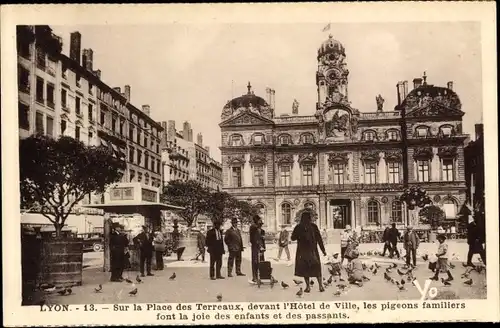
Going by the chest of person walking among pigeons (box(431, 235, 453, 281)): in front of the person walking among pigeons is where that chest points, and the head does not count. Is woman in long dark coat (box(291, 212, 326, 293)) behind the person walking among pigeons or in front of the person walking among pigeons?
in front

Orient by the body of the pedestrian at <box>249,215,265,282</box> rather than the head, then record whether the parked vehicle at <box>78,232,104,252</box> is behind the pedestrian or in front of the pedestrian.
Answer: behind

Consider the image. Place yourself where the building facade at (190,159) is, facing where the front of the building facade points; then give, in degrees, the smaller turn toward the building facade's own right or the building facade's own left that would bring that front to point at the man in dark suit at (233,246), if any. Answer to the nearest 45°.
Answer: approximately 90° to the building facade's own right

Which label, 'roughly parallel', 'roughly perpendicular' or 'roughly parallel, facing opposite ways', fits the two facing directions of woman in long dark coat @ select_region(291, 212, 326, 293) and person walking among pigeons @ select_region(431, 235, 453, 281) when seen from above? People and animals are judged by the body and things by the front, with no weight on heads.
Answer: roughly perpendicular

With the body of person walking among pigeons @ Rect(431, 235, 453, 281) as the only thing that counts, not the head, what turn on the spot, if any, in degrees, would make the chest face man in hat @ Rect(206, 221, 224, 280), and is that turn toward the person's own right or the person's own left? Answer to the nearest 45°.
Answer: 0° — they already face them

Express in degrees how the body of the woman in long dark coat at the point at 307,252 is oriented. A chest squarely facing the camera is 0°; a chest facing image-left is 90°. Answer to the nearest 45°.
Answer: approximately 180°

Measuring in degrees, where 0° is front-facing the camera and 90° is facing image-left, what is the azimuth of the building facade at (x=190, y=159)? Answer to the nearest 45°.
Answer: approximately 315°

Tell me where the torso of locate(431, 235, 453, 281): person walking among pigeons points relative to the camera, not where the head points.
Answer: to the viewer's left
